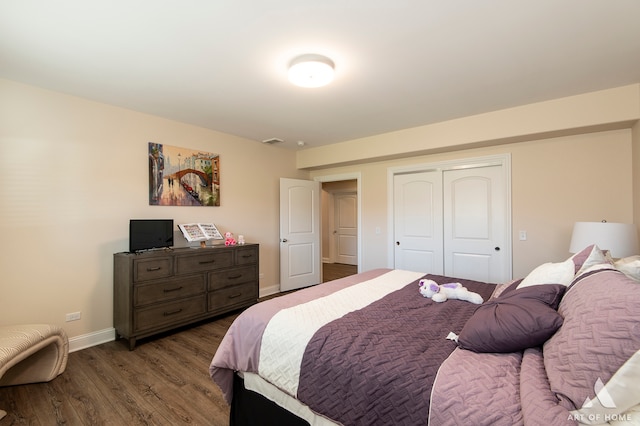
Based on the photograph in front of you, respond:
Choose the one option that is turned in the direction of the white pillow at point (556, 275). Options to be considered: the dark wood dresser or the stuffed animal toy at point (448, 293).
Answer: the dark wood dresser

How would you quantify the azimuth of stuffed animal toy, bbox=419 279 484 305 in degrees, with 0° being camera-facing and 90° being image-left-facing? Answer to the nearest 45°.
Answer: approximately 90°

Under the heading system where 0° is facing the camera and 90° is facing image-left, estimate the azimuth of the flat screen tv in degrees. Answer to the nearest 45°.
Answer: approximately 315°

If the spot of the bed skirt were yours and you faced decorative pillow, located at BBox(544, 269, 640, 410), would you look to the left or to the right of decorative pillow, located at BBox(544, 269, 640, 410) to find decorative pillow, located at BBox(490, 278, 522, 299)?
left

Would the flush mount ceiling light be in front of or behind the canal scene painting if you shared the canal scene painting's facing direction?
in front

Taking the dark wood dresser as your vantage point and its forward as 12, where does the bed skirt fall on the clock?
The bed skirt is roughly at 1 o'clock from the dark wood dresser.

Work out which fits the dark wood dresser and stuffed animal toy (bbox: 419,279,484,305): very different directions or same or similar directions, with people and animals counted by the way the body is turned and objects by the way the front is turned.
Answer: very different directions

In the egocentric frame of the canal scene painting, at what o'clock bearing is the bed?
The bed is roughly at 1 o'clock from the canal scene painting.

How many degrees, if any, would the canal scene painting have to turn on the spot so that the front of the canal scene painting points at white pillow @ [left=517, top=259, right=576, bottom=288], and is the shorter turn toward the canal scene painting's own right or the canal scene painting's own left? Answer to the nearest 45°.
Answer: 0° — it already faces it

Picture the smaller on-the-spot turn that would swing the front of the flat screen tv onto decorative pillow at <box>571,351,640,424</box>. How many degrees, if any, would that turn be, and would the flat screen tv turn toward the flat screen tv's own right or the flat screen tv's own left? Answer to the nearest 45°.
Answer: approximately 45° to the flat screen tv's own right

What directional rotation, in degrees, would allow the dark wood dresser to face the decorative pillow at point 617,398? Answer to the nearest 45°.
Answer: approximately 45° to its right

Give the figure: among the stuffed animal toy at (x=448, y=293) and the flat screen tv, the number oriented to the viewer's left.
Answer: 1

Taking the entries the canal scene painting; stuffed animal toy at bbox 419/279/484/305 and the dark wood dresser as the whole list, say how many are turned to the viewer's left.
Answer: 1
